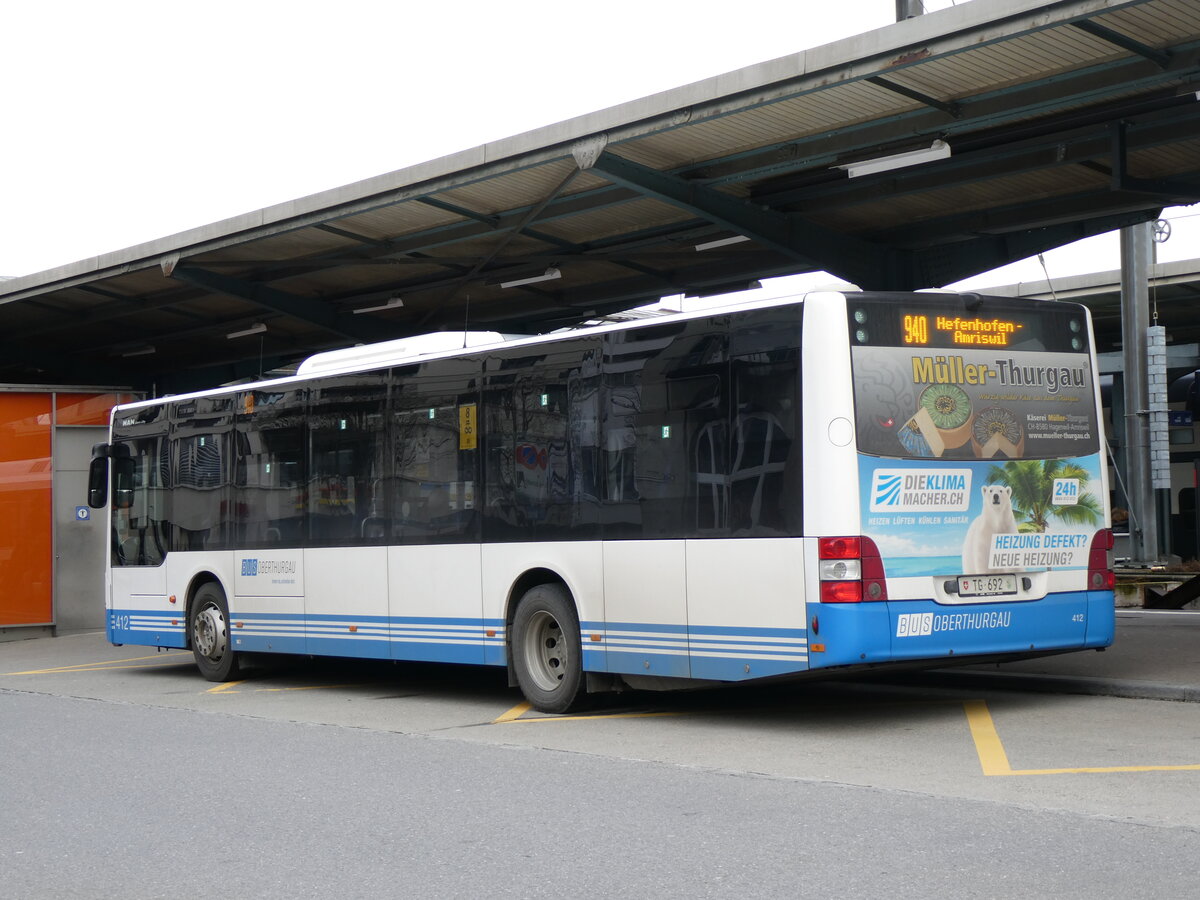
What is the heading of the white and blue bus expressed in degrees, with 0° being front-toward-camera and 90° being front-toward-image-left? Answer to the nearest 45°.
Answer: approximately 135°

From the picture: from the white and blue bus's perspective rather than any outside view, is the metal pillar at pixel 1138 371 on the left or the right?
on its right
